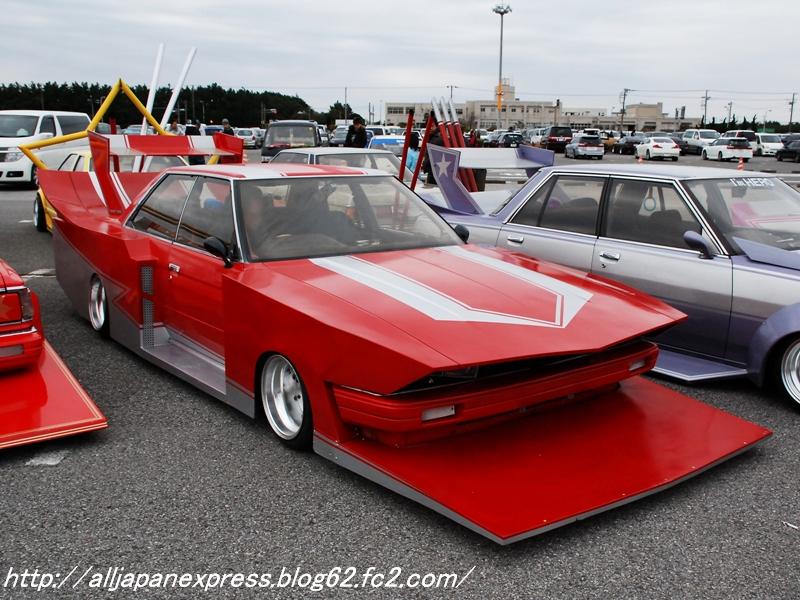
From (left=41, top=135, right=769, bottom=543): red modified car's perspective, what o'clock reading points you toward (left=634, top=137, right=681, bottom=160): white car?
The white car is roughly at 8 o'clock from the red modified car.

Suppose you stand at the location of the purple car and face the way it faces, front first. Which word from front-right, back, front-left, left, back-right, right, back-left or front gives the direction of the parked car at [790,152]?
back-left

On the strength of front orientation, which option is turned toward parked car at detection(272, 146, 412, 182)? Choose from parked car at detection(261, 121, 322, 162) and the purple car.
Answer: parked car at detection(261, 121, 322, 162)

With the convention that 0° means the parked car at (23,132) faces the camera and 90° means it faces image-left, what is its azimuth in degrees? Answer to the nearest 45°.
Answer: approximately 45°

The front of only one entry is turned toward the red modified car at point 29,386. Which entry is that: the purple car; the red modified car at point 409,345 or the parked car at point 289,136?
the parked car

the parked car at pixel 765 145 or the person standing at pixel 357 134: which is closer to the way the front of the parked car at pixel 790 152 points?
the person standing

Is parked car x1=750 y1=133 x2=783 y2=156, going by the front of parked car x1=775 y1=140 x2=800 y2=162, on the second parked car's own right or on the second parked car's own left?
on the second parked car's own right

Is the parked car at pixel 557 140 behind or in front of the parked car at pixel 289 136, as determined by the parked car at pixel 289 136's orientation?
behind

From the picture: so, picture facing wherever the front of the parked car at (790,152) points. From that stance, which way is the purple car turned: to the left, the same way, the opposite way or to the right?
to the left

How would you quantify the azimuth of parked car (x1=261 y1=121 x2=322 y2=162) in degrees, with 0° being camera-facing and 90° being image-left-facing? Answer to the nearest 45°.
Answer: approximately 0°

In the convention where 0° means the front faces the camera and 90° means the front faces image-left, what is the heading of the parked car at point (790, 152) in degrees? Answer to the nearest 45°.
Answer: approximately 45°
